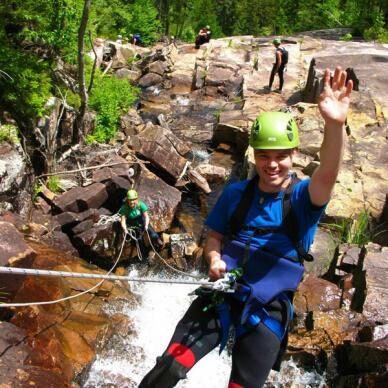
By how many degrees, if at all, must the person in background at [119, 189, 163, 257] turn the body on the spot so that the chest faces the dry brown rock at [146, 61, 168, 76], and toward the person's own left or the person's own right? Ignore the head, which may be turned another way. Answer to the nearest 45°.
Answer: approximately 180°

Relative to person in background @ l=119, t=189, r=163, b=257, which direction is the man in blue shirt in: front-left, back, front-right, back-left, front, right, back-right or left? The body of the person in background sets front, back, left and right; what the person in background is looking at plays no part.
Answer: front

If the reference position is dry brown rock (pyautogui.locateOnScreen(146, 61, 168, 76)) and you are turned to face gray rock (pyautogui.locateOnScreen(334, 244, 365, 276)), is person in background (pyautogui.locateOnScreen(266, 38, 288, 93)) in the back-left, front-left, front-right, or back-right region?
front-left

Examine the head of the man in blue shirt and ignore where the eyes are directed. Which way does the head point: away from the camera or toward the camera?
toward the camera

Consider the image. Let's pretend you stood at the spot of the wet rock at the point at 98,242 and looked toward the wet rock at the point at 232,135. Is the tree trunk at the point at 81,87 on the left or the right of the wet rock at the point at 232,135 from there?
left

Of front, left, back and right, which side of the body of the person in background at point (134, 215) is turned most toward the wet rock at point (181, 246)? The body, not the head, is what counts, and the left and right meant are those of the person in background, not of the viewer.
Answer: left

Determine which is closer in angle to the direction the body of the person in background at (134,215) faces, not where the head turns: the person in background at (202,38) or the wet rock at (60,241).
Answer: the wet rock

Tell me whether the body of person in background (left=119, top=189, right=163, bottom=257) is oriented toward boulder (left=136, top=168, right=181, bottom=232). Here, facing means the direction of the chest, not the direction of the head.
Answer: no

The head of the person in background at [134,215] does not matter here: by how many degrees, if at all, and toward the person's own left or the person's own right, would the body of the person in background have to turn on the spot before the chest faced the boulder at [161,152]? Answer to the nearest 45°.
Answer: approximately 180°

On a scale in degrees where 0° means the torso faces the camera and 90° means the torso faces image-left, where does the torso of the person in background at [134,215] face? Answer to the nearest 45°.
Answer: approximately 0°

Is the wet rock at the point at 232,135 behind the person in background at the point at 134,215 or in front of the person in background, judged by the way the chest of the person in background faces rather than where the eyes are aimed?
behind

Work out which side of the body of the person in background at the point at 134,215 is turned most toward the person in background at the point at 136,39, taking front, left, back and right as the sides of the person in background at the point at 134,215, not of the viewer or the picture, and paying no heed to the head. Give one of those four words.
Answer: back

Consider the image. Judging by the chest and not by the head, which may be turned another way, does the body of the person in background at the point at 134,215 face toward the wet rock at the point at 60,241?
no

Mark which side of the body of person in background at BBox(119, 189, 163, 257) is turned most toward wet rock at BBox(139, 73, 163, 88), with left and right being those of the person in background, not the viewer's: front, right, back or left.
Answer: back

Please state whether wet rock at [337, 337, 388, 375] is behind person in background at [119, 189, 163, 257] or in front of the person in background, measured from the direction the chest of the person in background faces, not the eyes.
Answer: in front

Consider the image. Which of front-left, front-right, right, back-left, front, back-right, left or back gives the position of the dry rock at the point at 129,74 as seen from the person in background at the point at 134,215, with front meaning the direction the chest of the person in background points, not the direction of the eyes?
back
